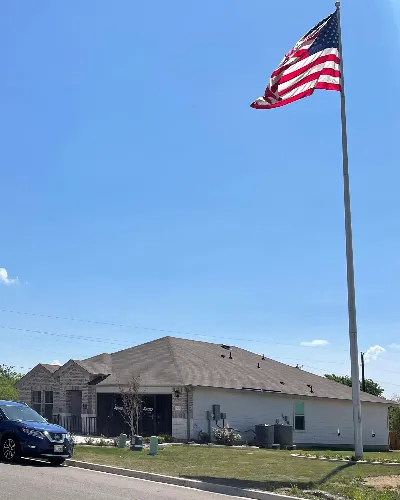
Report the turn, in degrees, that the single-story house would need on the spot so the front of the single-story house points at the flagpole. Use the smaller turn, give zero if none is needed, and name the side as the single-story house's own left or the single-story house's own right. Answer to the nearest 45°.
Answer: approximately 45° to the single-story house's own left

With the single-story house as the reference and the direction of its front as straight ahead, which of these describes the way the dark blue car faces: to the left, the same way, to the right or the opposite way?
to the left

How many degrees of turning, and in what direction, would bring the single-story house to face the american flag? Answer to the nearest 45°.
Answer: approximately 45° to its left

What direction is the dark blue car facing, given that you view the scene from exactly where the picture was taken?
facing the viewer and to the right of the viewer
